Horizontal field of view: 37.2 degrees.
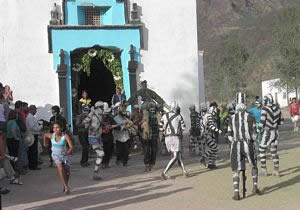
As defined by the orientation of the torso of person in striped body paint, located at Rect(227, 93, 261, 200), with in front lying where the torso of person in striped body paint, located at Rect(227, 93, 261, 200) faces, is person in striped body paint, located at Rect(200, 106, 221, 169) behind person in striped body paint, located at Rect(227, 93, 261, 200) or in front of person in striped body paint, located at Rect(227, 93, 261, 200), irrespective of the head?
in front

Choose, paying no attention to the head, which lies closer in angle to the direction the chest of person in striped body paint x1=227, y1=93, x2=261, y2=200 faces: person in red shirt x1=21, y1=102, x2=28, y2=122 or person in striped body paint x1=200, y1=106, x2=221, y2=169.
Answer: the person in striped body paint

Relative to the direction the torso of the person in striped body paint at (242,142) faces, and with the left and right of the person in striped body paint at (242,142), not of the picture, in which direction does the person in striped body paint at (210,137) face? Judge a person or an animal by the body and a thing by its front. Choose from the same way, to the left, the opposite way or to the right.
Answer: to the right
